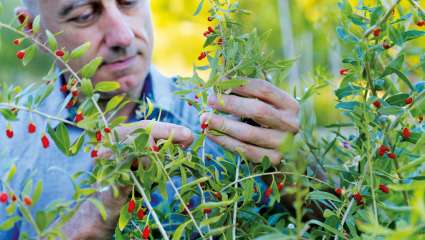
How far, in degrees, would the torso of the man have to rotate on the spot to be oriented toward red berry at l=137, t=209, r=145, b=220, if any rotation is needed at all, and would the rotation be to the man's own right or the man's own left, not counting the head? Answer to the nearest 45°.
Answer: approximately 45° to the man's own right

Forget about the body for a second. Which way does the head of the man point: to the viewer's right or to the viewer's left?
to the viewer's right

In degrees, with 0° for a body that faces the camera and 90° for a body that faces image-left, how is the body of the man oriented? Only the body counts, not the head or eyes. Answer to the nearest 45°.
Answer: approximately 315°
